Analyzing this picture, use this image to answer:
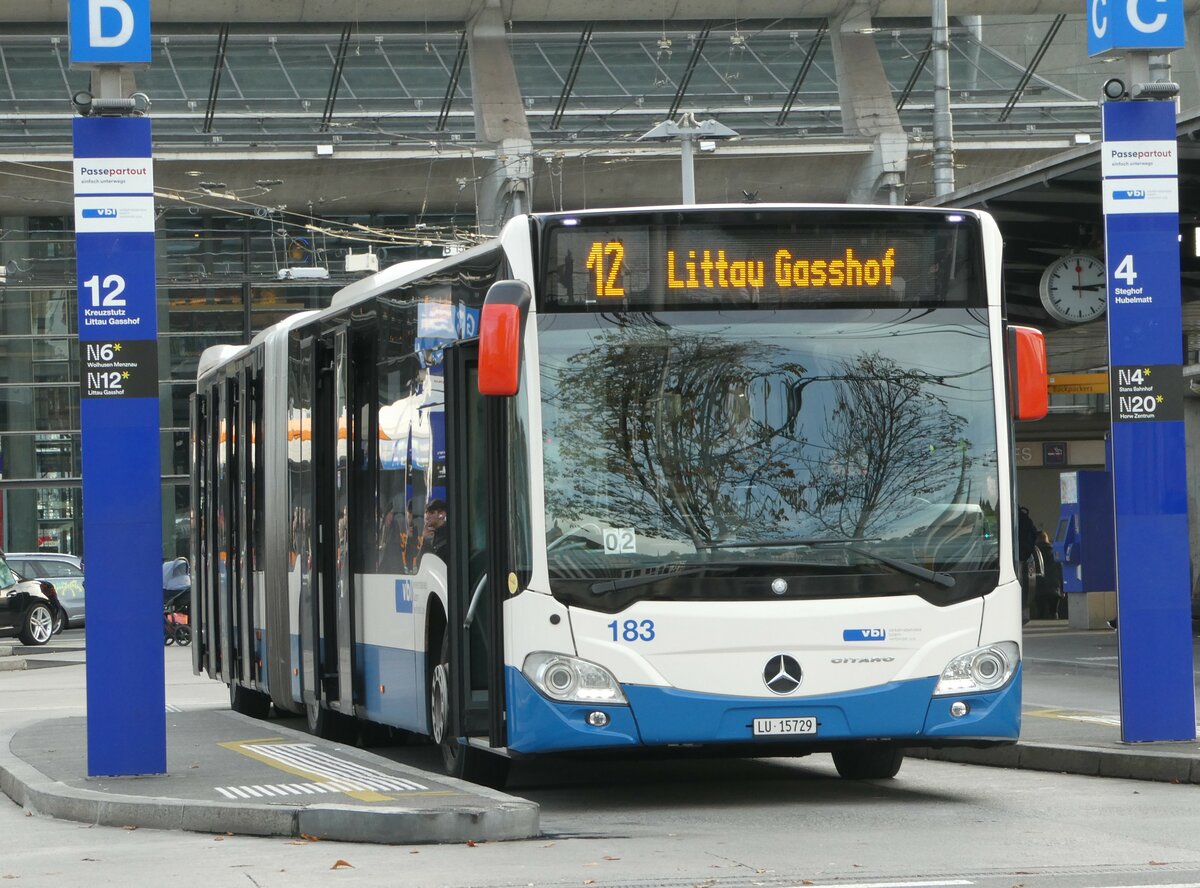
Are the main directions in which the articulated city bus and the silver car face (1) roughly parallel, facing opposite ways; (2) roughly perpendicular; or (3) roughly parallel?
roughly perpendicular

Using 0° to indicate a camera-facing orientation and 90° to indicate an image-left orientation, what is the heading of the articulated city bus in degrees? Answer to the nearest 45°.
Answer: approximately 0°

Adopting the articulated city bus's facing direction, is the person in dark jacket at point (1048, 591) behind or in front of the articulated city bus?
behind

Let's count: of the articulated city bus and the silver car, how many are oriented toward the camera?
1

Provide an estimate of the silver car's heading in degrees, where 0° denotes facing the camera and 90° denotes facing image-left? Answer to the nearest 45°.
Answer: approximately 90°
